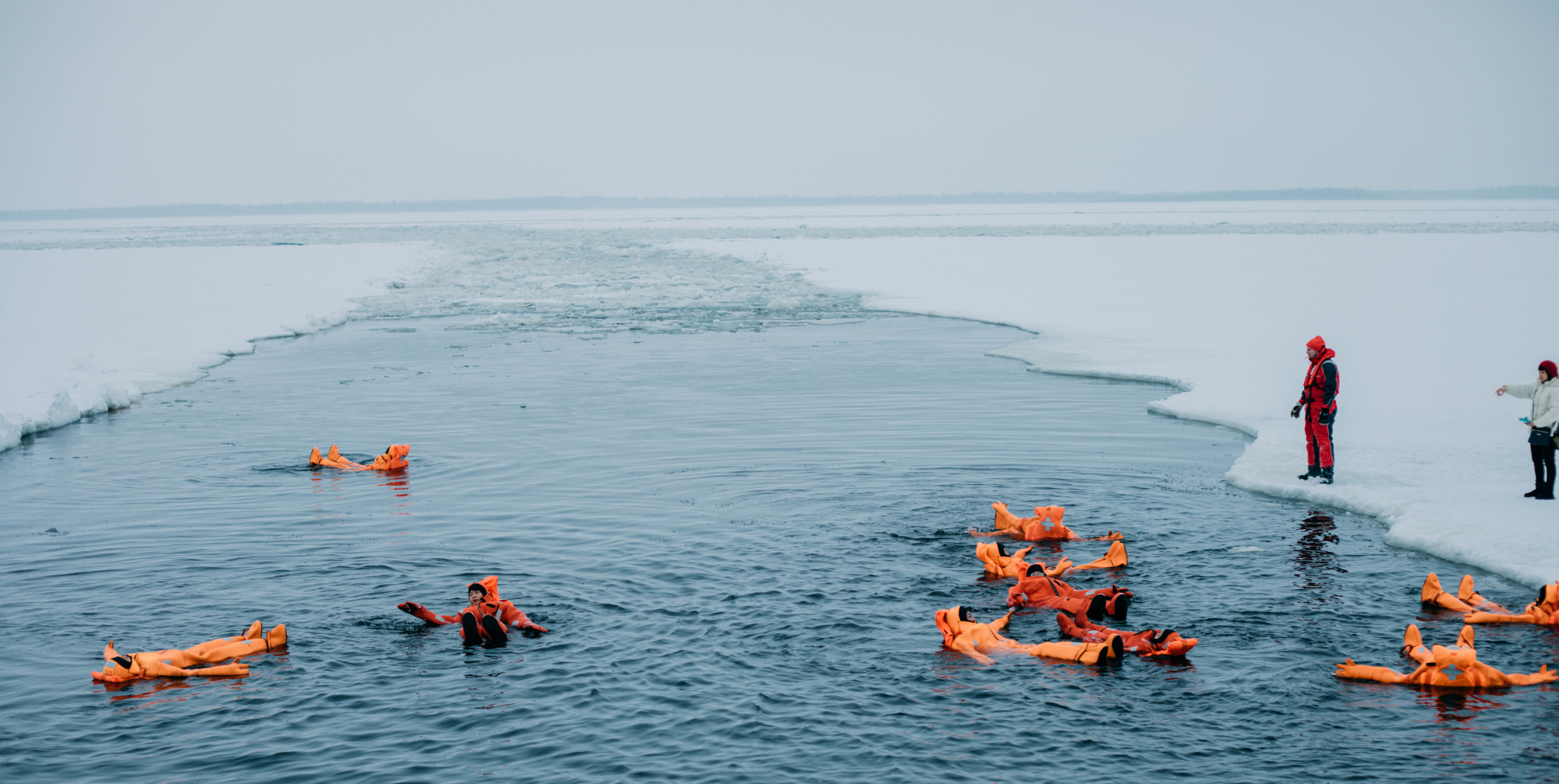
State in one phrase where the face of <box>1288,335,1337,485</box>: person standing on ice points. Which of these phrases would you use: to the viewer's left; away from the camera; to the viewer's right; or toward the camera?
to the viewer's left

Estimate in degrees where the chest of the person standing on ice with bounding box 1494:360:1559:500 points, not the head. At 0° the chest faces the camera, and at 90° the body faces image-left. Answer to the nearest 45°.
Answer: approximately 45°

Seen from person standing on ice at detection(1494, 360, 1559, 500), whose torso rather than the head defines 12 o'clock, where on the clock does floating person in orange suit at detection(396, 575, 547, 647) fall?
The floating person in orange suit is roughly at 12 o'clock from the person standing on ice.

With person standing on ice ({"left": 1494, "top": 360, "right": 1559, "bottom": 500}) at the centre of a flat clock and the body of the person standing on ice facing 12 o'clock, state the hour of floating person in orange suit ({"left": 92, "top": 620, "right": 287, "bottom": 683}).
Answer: The floating person in orange suit is roughly at 12 o'clock from the person standing on ice.

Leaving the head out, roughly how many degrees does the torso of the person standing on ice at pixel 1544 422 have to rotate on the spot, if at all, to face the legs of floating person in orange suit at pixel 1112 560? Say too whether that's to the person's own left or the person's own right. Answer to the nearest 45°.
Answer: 0° — they already face them

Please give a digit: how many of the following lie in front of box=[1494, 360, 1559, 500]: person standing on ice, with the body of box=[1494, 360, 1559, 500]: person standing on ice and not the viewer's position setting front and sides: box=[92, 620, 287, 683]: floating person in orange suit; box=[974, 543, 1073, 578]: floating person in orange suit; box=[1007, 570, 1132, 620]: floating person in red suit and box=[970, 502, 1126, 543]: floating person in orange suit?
4
